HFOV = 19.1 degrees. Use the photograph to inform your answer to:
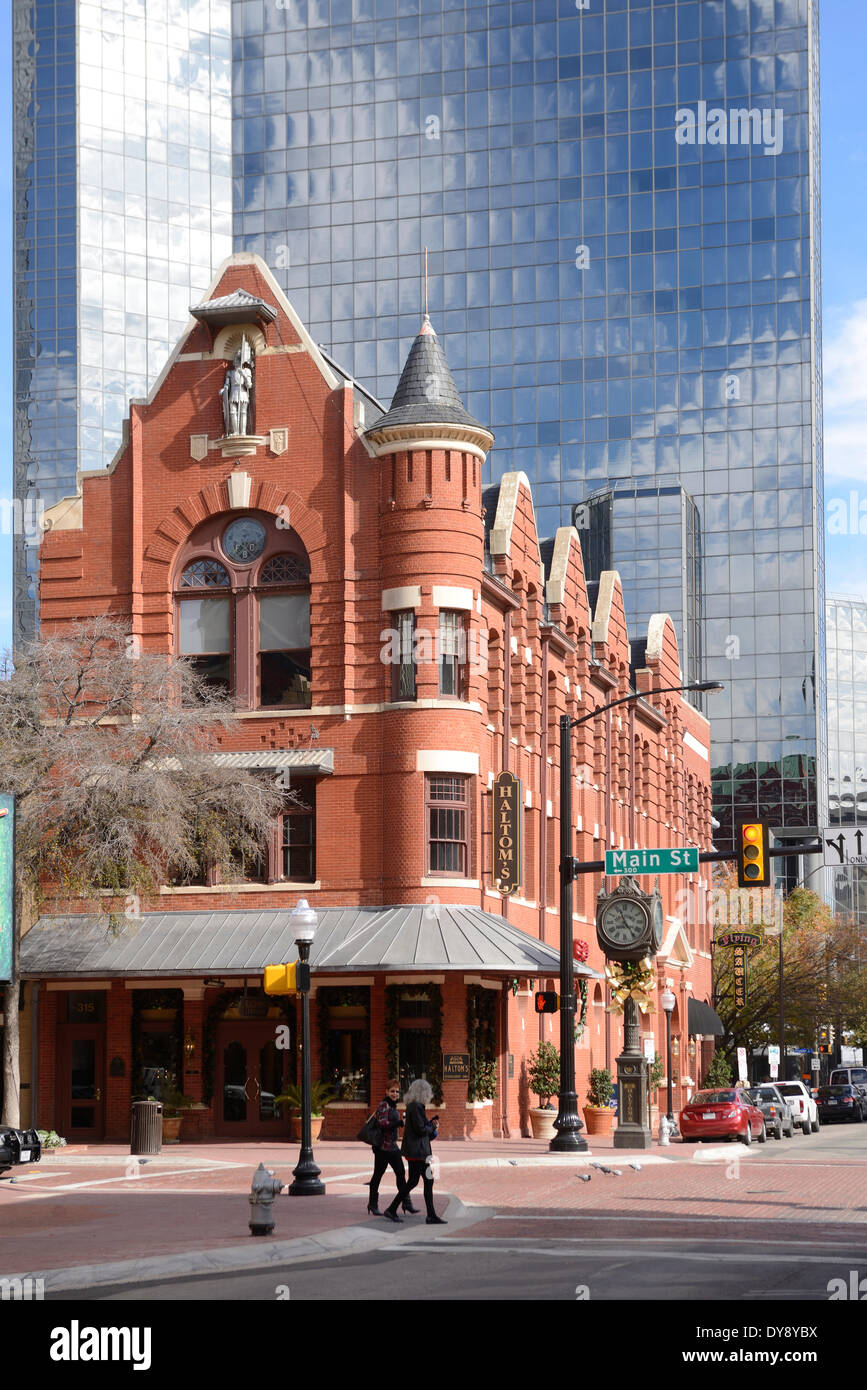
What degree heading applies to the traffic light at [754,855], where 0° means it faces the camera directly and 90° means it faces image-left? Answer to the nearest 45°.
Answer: approximately 0°

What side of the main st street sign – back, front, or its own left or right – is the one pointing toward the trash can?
right

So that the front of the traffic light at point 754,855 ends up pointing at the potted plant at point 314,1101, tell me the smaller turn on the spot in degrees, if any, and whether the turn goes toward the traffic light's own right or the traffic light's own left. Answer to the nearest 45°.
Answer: approximately 135° to the traffic light's own right
